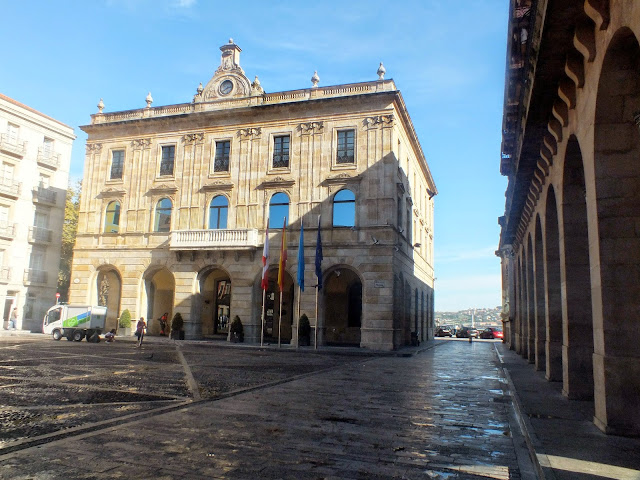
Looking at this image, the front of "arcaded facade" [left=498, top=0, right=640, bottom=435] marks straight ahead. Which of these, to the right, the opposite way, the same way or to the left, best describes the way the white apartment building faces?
the opposite way

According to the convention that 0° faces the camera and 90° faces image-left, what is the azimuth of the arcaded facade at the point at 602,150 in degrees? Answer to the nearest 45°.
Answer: approximately 90°

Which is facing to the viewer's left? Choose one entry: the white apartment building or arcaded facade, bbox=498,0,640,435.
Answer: the arcaded facade

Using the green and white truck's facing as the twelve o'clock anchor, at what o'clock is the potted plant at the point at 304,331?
The potted plant is roughly at 7 o'clock from the green and white truck.

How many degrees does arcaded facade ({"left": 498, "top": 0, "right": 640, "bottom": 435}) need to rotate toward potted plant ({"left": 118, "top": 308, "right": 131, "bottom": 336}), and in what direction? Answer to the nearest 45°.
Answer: approximately 45° to its right

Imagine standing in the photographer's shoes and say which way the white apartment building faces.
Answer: facing the viewer and to the right of the viewer

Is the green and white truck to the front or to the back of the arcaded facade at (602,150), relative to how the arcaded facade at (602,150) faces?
to the front

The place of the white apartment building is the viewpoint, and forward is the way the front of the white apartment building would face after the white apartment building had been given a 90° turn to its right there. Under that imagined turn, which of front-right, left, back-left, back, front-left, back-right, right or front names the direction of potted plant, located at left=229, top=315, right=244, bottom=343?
left

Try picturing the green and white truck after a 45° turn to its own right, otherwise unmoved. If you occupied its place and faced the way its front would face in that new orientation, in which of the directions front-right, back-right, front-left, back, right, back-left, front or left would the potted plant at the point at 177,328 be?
back-right

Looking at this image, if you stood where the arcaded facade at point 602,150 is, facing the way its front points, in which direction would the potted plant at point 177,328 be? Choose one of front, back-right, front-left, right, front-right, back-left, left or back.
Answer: front-right

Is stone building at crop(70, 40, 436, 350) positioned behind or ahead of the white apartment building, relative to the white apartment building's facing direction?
ahead

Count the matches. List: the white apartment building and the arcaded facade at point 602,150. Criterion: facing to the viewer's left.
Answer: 1

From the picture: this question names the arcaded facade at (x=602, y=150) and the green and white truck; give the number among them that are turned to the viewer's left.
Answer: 2

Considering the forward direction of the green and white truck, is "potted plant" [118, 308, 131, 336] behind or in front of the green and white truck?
behind

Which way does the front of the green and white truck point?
to the viewer's left
